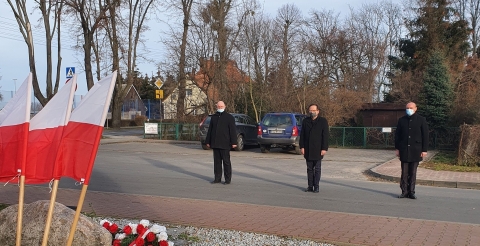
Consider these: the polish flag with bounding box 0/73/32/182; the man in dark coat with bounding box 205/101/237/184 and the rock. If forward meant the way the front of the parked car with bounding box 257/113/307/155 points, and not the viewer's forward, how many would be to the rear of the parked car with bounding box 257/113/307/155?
3

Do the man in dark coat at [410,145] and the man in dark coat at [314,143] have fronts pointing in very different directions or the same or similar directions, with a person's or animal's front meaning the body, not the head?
same or similar directions

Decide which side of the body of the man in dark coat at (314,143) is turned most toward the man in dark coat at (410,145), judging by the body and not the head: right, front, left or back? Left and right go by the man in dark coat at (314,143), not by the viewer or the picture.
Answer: left

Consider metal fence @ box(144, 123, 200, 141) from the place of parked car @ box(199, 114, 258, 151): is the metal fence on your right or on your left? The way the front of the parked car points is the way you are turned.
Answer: on your left

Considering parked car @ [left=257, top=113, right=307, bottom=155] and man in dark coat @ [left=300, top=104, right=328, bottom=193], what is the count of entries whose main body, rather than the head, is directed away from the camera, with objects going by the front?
1

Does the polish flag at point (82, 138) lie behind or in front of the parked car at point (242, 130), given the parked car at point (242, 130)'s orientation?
behind

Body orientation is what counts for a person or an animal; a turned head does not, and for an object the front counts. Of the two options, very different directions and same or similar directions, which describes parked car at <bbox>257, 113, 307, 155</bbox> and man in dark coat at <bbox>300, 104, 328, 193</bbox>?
very different directions

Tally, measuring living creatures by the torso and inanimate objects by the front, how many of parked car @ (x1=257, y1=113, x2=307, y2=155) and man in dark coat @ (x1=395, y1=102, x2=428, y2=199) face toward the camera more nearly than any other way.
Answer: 1

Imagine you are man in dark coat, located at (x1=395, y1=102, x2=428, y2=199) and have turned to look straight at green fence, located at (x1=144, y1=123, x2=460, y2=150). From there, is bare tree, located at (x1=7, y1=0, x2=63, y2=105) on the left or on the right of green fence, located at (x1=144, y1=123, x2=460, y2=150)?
left

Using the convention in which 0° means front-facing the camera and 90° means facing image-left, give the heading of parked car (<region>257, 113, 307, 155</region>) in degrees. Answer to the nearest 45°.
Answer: approximately 180°

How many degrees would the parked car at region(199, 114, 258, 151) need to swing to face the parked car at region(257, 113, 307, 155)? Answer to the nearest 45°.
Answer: approximately 90° to its right

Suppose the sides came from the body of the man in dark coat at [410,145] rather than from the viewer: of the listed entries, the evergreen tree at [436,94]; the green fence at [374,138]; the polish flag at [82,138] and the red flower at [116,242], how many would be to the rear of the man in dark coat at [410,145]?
2

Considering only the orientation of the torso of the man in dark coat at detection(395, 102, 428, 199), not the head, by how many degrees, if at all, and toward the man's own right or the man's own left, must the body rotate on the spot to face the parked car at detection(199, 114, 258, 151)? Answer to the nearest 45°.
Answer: approximately 135° to the man's own right

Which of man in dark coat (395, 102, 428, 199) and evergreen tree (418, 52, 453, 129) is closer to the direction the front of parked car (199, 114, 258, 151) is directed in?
the evergreen tree

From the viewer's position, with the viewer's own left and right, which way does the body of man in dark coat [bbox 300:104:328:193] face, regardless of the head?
facing the viewer

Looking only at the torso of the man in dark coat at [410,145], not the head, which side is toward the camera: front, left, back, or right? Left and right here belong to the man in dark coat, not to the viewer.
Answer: front

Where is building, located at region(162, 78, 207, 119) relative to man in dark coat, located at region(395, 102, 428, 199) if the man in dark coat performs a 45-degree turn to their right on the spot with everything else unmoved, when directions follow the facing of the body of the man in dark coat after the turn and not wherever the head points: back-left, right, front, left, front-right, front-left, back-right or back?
right
